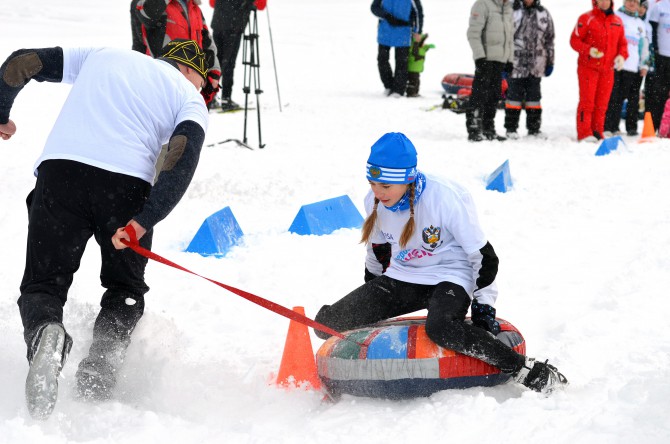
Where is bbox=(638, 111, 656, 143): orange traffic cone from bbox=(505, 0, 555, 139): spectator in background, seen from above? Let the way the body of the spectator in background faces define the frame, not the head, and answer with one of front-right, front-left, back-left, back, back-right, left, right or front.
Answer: left

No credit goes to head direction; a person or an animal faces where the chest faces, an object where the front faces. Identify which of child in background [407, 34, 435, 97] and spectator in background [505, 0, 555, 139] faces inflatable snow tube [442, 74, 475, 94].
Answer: the child in background

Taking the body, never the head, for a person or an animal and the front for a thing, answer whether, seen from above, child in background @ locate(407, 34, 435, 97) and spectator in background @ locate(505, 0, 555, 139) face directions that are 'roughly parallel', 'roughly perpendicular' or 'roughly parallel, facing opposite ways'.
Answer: roughly perpendicular

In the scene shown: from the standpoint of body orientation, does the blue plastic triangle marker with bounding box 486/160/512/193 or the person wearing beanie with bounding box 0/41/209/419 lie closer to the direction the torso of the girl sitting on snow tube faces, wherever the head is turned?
the person wearing beanie

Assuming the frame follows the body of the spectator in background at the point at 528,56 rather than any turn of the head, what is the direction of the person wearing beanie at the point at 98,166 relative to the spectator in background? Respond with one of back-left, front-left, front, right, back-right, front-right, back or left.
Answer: front

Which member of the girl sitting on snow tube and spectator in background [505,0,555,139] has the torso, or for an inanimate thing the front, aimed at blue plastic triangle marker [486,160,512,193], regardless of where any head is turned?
the spectator in background

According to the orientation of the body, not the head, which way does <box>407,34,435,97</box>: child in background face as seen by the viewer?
to the viewer's right

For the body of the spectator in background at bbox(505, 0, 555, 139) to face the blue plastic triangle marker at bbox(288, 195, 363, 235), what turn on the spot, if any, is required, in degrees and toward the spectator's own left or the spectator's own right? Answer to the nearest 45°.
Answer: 0° — they already face it

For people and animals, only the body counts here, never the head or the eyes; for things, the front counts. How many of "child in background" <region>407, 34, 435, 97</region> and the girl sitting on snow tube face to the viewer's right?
1

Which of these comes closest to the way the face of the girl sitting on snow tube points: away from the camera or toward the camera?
toward the camera

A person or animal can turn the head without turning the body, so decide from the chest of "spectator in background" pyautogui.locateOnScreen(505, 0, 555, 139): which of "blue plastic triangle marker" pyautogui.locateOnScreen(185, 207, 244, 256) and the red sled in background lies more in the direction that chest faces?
the blue plastic triangle marker

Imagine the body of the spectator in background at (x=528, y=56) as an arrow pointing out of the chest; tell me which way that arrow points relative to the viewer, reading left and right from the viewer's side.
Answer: facing the viewer

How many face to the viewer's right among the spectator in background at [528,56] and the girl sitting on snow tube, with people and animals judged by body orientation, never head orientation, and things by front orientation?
0

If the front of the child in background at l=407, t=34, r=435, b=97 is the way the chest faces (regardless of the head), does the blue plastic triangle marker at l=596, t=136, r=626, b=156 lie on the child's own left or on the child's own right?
on the child's own right

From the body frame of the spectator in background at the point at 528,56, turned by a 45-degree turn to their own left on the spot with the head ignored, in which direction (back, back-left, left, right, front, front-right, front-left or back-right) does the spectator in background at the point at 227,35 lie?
back-right

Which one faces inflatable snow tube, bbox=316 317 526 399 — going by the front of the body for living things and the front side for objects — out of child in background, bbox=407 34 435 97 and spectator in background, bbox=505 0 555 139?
the spectator in background
